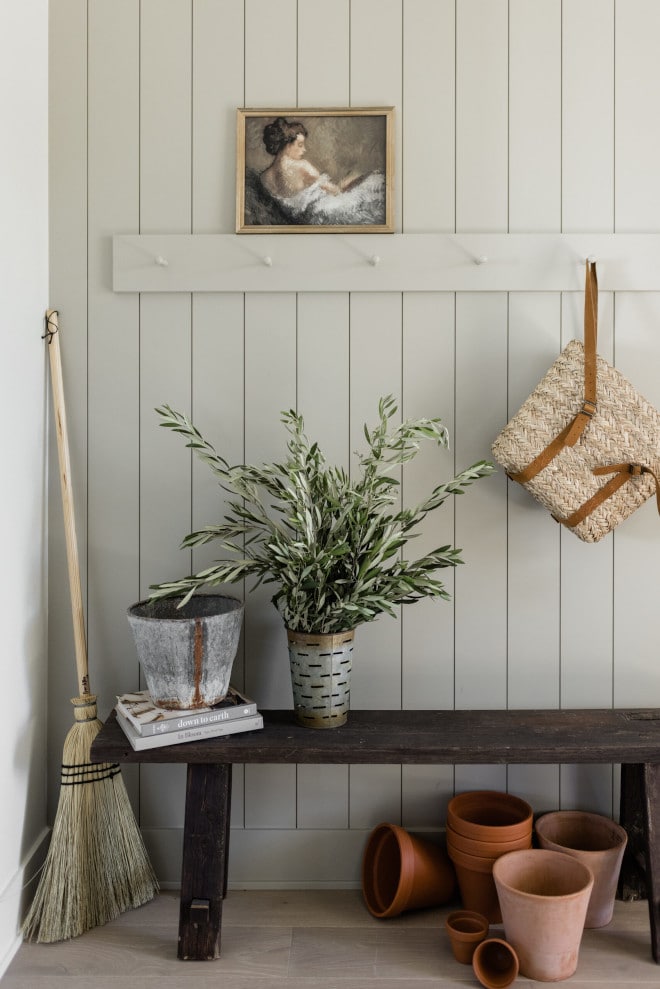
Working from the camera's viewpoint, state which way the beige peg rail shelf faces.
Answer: facing the viewer
